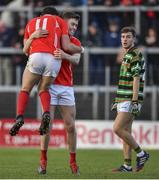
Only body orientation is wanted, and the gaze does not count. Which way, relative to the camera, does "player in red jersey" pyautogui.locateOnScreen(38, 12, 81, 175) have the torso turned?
toward the camera
